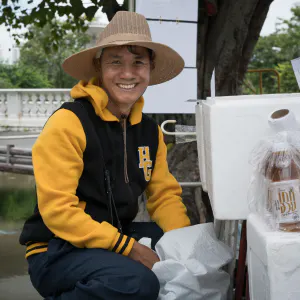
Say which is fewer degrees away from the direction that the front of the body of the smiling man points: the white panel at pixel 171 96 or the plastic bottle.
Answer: the plastic bottle

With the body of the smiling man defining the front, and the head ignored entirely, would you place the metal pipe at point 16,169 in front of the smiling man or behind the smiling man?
behind

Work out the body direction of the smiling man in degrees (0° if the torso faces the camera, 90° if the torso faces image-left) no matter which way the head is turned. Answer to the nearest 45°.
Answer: approximately 315°

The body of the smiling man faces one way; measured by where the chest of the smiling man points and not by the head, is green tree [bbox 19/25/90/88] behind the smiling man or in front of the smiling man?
behind
